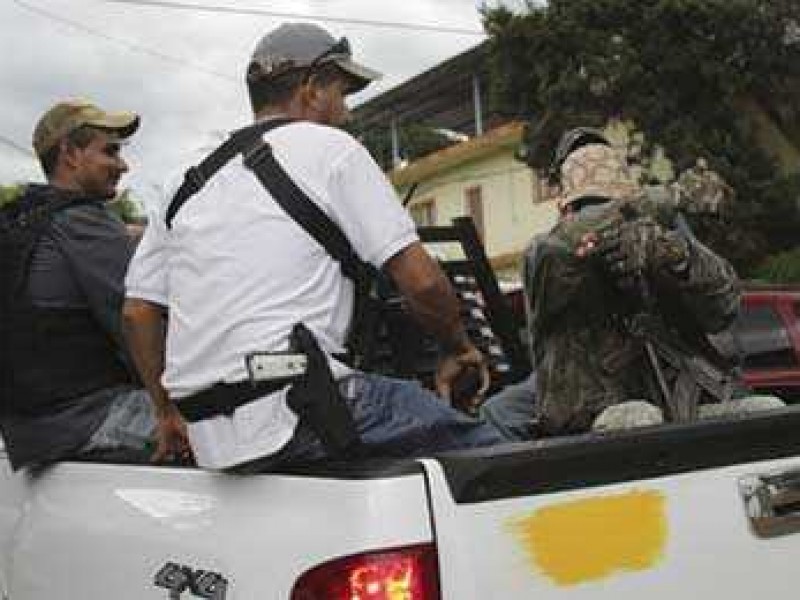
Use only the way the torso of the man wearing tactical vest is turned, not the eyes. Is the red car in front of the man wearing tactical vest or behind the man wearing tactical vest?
in front

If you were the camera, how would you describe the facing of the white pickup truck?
facing away from the viewer and to the left of the viewer

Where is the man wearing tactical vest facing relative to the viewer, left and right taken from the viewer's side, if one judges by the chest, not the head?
facing away from the viewer and to the right of the viewer

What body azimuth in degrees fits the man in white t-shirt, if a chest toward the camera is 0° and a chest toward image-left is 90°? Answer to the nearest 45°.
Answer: approximately 225°

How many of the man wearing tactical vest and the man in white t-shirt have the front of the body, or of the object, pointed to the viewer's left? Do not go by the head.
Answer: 0

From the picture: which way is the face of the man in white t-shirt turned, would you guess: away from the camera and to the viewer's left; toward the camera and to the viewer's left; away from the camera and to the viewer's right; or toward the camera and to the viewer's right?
away from the camera and to the viewer's right

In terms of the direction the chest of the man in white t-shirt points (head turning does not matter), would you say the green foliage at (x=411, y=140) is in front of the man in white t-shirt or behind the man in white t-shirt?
in front

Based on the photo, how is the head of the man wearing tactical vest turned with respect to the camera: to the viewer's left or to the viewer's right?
to the viewer's right

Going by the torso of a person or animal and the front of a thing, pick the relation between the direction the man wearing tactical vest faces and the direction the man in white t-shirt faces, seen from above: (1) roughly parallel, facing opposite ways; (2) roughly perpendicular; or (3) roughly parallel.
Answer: roughly parallel

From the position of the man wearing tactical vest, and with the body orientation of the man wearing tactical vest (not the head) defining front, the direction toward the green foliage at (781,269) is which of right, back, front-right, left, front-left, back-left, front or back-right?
front

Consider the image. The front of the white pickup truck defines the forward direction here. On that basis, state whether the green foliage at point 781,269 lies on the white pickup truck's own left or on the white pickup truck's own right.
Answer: on the white pickup truck's own right

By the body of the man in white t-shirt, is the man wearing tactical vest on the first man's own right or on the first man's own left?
on the first man's own left

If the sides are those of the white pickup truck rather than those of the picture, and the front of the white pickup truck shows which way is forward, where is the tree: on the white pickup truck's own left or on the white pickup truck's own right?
on the white pickup truck's own right
